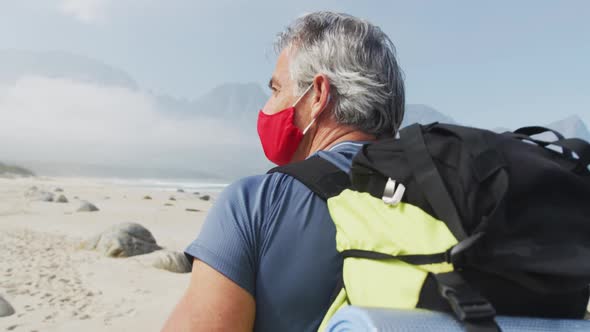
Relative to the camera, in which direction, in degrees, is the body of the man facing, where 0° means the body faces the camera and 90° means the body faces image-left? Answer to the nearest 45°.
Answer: approximately 135°

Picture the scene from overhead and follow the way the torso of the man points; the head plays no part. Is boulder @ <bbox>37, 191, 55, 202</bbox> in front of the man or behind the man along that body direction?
in front

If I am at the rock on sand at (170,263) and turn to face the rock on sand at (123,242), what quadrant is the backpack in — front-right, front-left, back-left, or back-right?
back-left

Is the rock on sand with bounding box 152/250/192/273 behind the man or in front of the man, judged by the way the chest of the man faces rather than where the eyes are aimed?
in front

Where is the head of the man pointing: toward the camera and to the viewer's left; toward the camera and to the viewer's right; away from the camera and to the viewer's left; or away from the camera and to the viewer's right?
away from the camera and to the viewer's left
